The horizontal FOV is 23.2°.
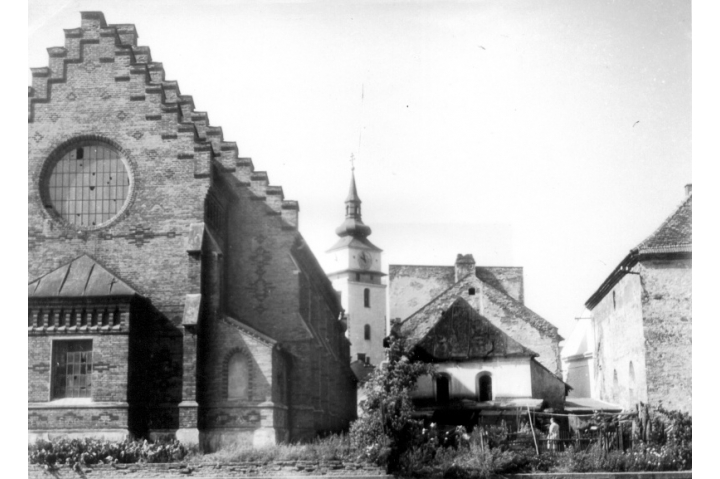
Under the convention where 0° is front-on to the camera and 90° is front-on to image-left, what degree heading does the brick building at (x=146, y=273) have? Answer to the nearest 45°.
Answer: approximately 0°

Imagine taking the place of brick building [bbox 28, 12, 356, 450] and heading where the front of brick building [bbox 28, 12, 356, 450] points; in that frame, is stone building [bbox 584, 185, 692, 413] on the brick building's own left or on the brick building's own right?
on the brick building's own left

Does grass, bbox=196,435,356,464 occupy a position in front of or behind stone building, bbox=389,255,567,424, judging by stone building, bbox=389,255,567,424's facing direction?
in front

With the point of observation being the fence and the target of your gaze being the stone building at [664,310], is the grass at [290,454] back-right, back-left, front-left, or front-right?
back-left

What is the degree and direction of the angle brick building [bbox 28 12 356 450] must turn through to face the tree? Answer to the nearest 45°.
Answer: approximately 45° to its left

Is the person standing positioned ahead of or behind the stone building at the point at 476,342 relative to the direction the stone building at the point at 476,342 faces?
ahead

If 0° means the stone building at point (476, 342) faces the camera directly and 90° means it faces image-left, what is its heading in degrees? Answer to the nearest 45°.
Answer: approximately 0°

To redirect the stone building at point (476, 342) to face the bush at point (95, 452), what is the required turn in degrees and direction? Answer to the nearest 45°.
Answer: approximately 45° to its right

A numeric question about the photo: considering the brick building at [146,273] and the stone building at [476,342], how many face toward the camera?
2
